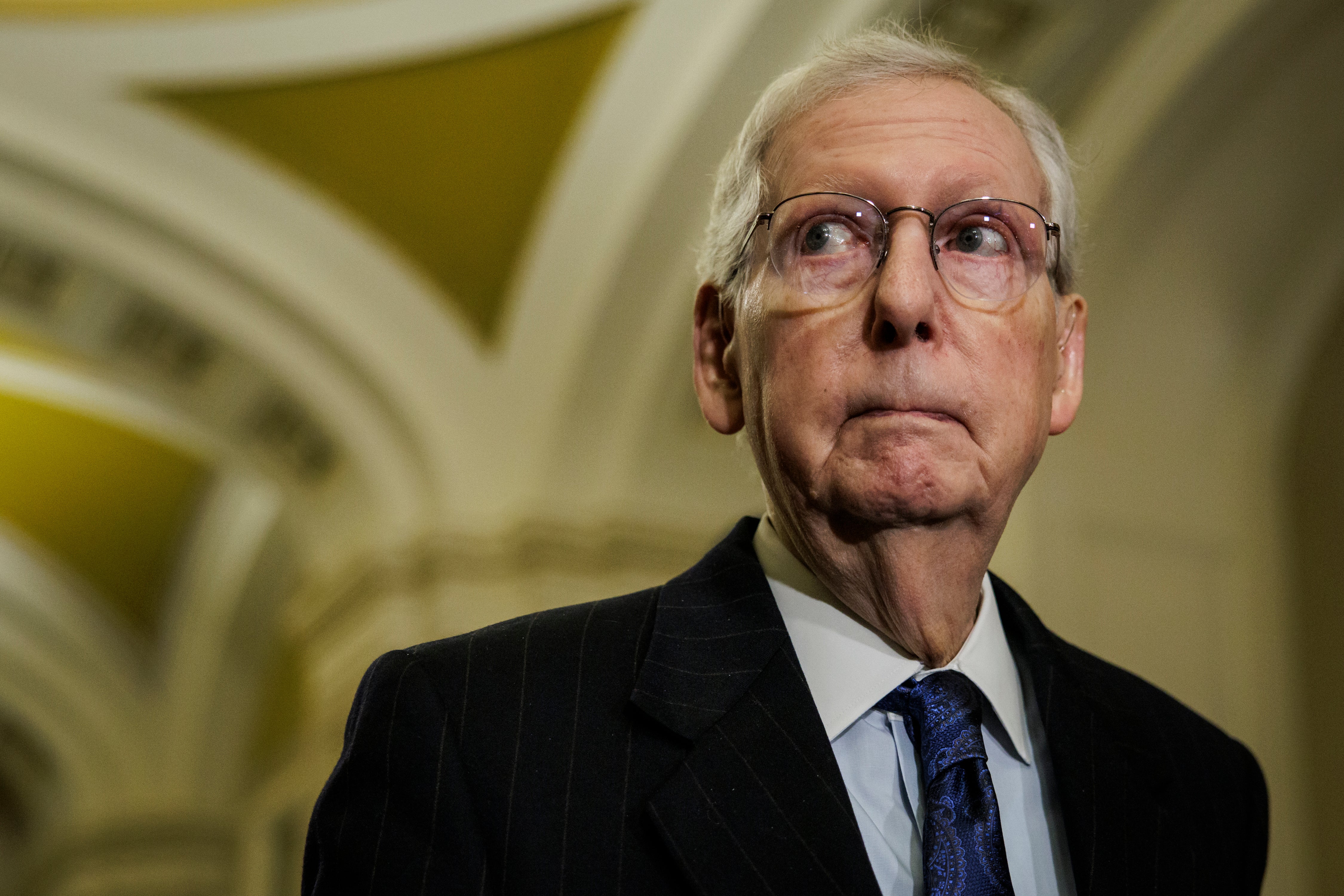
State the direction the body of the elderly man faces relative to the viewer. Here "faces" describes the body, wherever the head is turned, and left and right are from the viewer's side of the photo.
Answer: facing the viewer and to the right of the viewer
